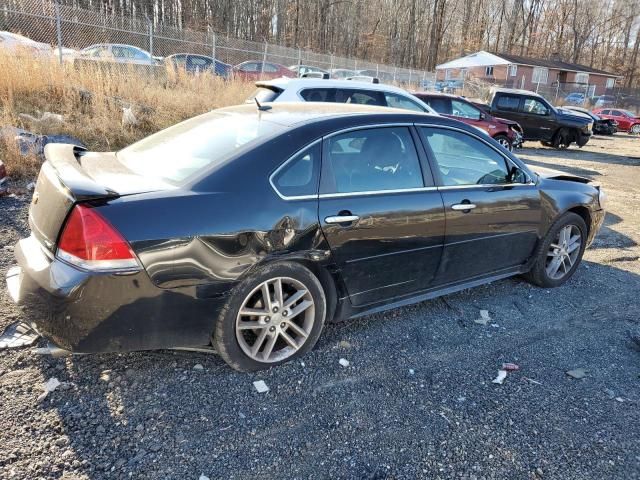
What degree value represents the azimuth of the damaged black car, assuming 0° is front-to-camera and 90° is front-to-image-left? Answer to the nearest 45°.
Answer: approximately 225°

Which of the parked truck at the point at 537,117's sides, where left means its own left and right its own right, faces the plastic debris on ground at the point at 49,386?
right

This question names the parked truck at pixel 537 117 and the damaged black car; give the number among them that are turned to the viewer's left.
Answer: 0

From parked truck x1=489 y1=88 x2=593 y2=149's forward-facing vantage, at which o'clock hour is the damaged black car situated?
The damaged black car is roughly at 3 o'clock from the parked truck.

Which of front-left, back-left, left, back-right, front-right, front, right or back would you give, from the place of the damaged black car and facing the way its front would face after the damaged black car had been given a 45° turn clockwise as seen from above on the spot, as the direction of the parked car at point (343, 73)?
left

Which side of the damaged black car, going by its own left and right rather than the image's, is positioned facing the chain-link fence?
left

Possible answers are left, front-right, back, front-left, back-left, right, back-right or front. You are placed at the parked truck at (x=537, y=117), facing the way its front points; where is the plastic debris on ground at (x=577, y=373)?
right

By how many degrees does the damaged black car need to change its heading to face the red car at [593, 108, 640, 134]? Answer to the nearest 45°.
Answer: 0° — it already faces it

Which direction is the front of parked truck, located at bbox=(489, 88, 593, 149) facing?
to the viewer's right

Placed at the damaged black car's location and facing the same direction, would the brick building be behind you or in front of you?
in front

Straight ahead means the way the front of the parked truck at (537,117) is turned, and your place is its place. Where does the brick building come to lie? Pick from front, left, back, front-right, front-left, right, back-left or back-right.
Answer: left
